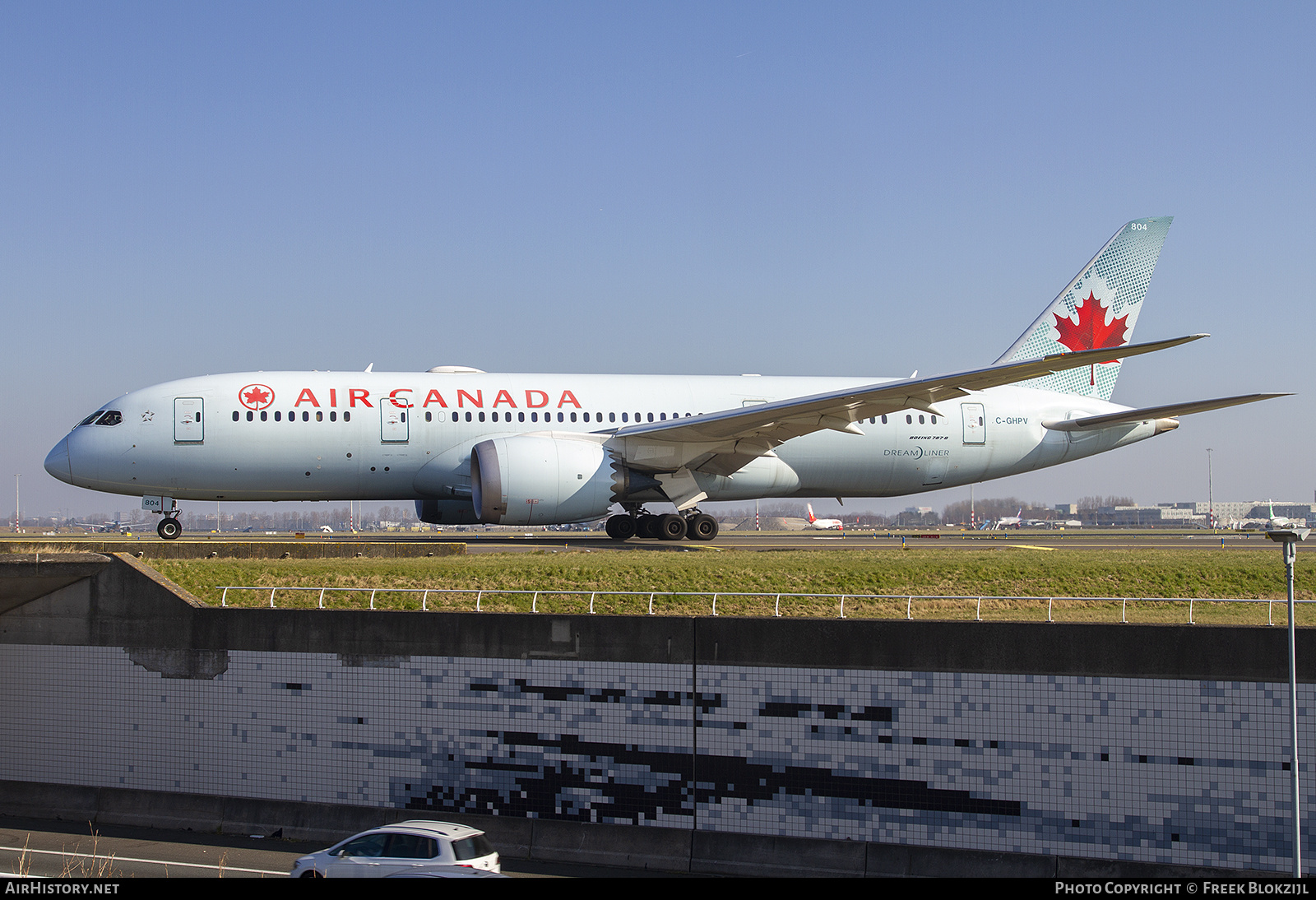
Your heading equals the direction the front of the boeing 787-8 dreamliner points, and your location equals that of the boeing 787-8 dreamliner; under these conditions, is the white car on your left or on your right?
on your left

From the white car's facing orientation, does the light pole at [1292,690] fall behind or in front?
behind

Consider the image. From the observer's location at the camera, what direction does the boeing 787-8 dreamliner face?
facing to the left of the viewer

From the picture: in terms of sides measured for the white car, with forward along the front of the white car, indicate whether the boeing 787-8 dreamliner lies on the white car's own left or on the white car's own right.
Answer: on the white car's own right

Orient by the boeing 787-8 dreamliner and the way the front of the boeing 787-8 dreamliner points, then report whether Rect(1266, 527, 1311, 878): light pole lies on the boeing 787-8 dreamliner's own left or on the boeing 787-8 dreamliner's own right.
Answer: on the boeing 787-8 dreamliner's own left

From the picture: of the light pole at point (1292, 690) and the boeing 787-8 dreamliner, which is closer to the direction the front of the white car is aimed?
the boeing 787-8 dreamliner

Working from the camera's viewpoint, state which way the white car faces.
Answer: facing away from the viewer and to the left of the viewer
